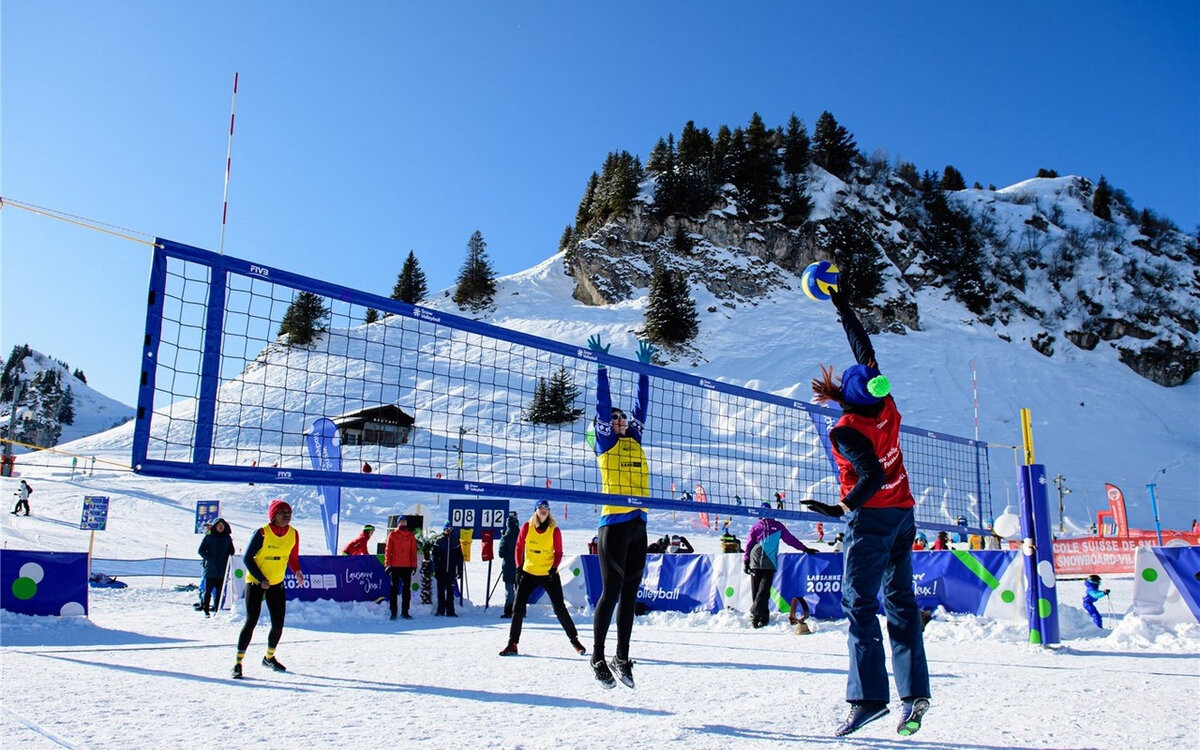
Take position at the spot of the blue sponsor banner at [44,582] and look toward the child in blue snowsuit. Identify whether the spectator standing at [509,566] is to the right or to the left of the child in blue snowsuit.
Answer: left

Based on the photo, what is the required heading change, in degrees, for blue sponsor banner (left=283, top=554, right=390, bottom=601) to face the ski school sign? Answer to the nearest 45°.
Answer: approximately 90° to its left

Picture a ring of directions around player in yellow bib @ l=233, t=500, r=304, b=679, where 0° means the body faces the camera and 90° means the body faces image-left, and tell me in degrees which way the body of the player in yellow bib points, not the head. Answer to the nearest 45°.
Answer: approximately 315°

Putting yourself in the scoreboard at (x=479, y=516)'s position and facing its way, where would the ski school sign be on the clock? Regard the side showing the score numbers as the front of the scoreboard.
The ski school sign is roughly at 9 o'clock from the scoreboard.

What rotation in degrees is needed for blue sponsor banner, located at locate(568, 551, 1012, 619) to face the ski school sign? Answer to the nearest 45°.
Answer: approximately 135° to its left

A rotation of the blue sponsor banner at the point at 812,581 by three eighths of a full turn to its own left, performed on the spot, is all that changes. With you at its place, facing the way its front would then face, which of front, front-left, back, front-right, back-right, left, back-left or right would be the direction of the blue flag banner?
back-left
